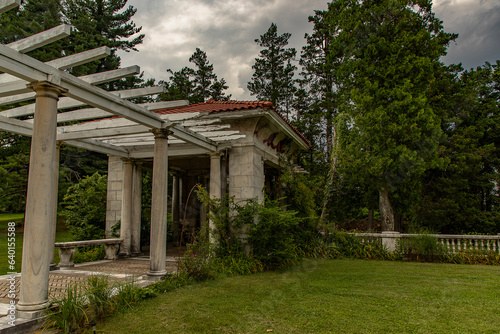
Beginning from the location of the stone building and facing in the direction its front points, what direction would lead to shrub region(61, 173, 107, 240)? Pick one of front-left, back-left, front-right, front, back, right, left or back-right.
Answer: right

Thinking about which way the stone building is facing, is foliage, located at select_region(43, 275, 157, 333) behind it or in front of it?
in front

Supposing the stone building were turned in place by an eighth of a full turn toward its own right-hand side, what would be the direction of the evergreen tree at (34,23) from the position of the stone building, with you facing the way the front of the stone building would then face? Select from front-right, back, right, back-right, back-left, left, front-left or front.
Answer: front-right

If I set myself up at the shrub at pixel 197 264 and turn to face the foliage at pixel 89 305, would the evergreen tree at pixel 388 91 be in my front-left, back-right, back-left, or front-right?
back-left

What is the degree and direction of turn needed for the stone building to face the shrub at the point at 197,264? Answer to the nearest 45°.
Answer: approximately 45° to its left

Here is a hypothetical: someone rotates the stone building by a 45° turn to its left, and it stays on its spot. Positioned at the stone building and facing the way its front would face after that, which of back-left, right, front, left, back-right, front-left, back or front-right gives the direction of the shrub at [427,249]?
left

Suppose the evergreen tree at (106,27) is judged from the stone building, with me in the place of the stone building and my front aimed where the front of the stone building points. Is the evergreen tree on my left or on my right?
on my right

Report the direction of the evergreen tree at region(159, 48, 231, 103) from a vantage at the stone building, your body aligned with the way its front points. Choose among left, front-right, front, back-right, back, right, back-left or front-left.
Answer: back-right

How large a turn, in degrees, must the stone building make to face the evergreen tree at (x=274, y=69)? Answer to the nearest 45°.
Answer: approximately 135° to its right

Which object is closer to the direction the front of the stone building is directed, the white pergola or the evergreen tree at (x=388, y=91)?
the white pergola

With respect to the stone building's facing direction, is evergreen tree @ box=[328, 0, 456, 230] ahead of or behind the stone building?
behind
